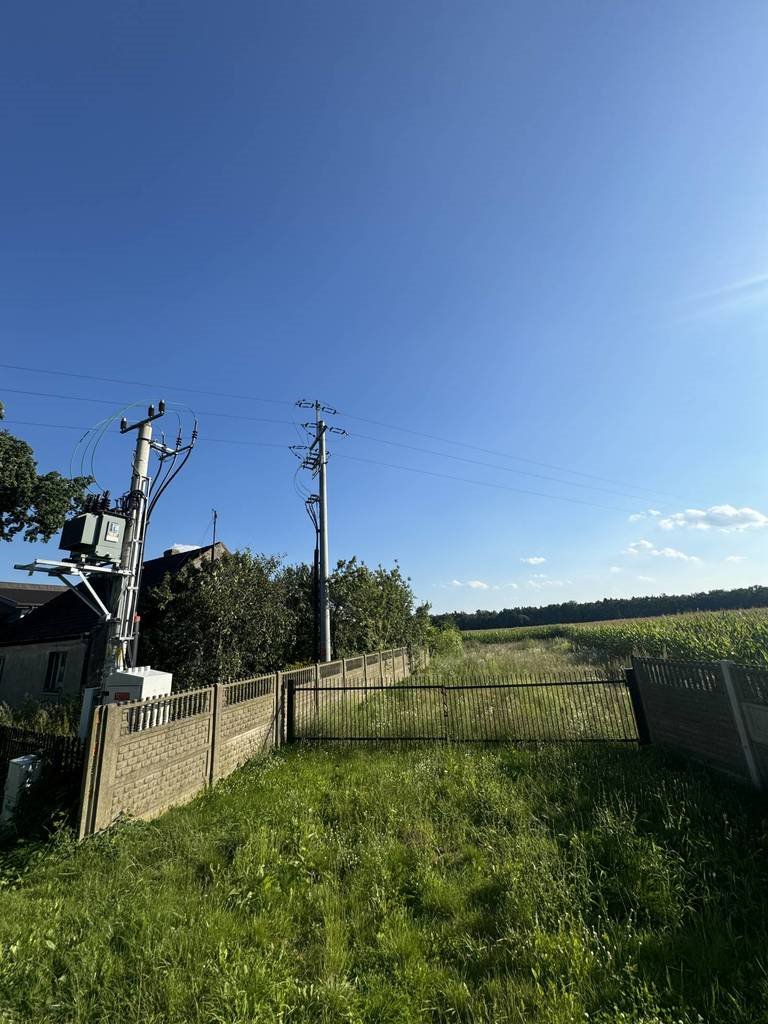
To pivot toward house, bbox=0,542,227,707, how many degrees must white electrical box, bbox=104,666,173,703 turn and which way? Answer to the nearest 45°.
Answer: approximately 135° to its right

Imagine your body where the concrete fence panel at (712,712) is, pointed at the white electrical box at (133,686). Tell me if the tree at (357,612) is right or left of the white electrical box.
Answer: right

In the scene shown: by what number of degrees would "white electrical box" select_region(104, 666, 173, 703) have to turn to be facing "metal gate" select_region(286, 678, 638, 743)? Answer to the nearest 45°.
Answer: approximately 135° to its left

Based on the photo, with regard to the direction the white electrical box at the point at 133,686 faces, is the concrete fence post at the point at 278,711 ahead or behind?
behind

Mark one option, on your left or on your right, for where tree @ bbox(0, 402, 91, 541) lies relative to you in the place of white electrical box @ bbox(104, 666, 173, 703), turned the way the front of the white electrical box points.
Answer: on your right

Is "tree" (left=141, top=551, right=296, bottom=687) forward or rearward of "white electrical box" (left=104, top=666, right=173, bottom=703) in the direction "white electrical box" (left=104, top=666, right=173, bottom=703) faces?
rearward

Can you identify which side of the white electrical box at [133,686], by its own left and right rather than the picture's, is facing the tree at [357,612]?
back

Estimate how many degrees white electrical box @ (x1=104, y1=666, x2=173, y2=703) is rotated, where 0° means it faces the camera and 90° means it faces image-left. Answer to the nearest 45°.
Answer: approximately 45°

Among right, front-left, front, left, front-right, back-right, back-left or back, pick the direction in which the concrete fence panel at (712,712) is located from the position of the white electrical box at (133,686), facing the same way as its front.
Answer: left
